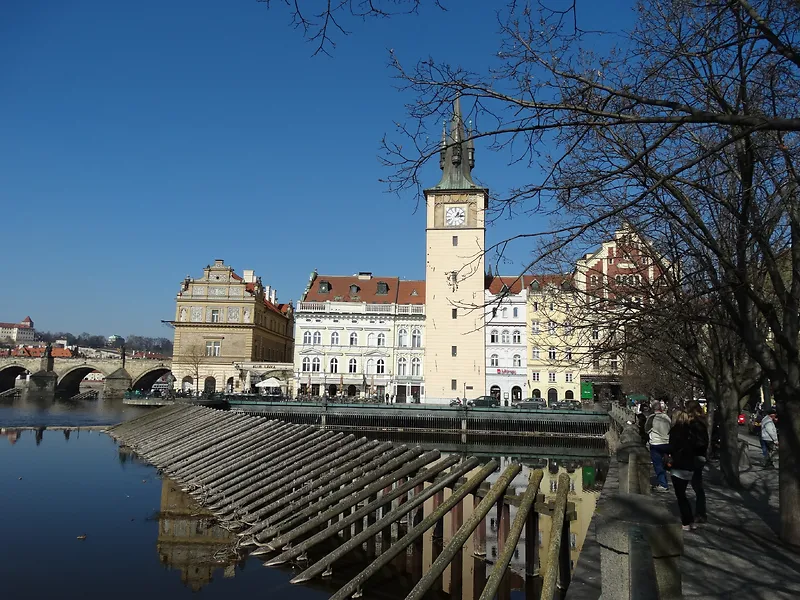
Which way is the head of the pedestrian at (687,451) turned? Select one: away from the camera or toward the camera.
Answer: away from the camera

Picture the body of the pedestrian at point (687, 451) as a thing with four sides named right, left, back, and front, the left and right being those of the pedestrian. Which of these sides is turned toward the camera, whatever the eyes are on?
back

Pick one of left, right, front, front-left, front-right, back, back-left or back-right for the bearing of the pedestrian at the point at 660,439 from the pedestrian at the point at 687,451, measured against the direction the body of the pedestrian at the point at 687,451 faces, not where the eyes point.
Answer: front

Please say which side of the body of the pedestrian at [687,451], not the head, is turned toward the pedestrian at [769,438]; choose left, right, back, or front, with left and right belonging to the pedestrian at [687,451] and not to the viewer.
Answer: front
